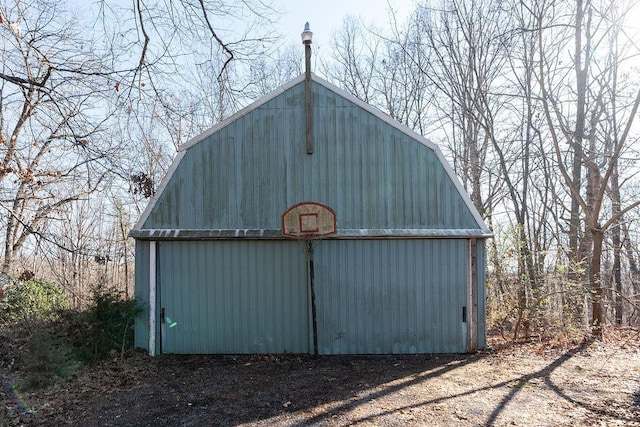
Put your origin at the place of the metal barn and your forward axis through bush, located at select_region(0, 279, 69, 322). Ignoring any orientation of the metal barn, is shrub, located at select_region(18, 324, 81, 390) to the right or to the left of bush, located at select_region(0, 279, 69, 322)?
left

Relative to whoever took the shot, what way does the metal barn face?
facing the viewer

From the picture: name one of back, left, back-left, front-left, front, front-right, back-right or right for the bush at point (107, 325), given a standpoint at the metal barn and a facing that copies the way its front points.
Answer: right

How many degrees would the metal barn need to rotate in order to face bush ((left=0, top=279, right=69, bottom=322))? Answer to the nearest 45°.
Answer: approximately 90° to its right

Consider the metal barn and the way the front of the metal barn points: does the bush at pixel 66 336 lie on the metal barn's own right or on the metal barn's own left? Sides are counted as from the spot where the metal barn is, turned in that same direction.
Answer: on the metal barn's own right

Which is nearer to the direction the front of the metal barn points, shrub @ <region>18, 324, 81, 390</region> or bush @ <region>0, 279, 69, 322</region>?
the shrub

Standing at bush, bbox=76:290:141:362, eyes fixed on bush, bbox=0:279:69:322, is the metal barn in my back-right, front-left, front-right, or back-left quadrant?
back-right

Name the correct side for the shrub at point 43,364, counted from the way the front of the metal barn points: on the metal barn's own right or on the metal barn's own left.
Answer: on the metal barn's own right
